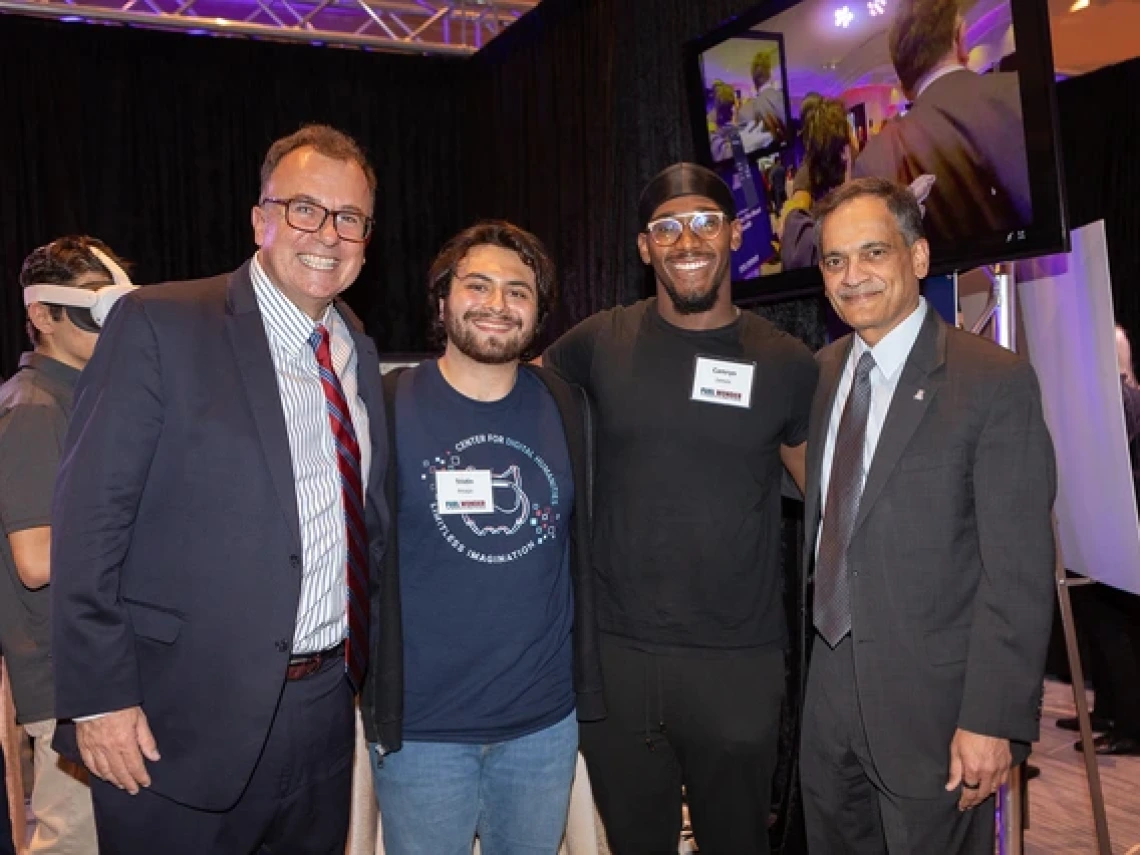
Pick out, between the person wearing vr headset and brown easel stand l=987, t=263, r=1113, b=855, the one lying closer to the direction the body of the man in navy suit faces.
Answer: the brown easel stand

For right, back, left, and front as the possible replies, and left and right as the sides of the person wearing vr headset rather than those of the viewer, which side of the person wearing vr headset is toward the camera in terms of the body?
right

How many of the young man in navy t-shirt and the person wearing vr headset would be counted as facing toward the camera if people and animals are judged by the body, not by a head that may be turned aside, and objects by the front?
1

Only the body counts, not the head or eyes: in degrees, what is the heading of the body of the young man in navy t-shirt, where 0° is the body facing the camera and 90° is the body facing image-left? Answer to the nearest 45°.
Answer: approximately 0°

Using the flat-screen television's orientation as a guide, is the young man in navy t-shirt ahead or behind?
ahead

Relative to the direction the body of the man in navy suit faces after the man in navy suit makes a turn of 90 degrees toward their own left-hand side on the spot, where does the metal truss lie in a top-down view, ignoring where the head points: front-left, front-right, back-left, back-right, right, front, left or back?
front-left

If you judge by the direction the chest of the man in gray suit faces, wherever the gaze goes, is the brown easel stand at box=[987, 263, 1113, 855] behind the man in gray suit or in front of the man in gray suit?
behind
